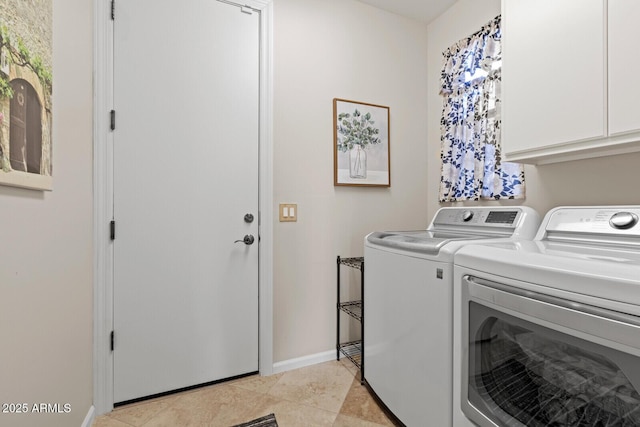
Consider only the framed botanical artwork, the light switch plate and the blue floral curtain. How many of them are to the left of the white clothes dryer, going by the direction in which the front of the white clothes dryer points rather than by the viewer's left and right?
0

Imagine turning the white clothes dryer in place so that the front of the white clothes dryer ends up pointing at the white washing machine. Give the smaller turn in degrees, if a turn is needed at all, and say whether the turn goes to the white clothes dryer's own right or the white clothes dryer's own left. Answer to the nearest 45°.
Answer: approximately 90° to the white clothes dryer's own right

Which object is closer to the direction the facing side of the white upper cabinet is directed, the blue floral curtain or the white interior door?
the white interior door

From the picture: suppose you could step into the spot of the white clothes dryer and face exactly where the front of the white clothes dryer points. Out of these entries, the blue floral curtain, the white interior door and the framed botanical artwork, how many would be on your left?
0

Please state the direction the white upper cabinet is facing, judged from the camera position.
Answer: facing the viewer and to the left of the viewer

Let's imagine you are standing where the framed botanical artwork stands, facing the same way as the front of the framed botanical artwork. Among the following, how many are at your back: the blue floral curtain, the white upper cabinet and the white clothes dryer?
0

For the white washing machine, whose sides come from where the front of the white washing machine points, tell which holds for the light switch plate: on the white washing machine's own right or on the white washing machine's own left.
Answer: on the white washing machine's own right

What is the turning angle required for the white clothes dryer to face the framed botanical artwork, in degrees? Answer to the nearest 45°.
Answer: approximately 90° to its right

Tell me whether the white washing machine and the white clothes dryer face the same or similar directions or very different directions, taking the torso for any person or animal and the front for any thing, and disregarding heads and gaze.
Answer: same or similar directions

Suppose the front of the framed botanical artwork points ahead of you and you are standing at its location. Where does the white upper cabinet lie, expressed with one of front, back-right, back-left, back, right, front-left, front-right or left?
front

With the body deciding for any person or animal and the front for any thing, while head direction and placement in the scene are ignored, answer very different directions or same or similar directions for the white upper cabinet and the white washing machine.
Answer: same or similar directions

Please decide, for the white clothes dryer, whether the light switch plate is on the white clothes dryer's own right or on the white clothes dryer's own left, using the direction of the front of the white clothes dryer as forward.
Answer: on the white clothes dryer's own right

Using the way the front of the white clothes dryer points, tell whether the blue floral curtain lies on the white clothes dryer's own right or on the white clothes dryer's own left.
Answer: on the white clothes dryer's own right

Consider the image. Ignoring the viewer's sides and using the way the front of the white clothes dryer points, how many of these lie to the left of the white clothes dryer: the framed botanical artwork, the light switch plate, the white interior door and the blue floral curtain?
0

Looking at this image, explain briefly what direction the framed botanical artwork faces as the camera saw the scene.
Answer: facing the viewer and to the right of the viewer

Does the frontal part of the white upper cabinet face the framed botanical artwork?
no

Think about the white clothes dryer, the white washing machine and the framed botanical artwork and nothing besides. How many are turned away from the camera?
0

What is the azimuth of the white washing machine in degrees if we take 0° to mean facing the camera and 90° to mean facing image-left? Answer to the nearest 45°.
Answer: approximately 45°

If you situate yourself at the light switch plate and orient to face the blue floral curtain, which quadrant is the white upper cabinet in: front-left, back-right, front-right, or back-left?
front-right

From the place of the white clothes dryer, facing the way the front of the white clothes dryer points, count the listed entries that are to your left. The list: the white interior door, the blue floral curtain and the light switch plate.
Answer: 0
